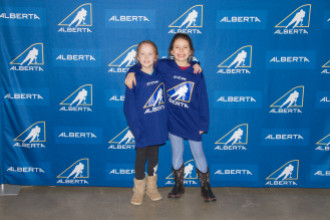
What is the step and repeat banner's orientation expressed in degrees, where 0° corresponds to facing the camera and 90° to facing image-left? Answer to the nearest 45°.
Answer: approximately 0°
